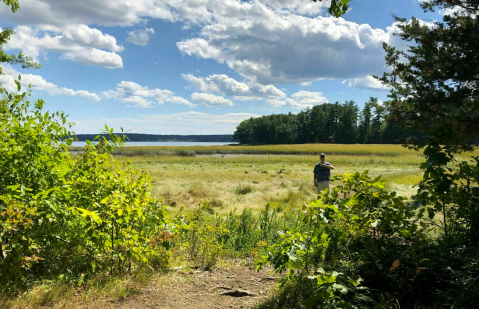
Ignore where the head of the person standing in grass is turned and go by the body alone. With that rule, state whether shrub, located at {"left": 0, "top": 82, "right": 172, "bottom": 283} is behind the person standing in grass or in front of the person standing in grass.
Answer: in front

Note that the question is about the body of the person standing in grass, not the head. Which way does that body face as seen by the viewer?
toward the camera
